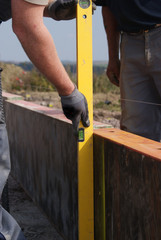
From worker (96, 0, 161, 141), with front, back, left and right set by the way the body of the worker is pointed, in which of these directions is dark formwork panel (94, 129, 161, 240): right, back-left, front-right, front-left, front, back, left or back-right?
front

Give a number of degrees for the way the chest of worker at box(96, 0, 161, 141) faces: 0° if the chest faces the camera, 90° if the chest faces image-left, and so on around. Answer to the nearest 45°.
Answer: approximately 0°

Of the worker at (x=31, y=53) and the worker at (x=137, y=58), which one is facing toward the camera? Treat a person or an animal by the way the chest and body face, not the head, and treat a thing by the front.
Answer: the worker at (x=137, y=58)

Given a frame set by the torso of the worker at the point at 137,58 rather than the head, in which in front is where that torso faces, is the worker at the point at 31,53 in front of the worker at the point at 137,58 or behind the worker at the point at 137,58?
in front

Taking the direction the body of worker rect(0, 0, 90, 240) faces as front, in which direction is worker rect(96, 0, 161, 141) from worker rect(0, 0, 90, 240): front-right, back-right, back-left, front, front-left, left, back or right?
front-left

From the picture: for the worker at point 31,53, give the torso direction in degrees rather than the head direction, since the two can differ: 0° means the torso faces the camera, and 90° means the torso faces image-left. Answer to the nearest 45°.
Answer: approximately 270°

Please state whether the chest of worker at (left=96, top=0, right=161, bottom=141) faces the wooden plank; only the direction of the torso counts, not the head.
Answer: yes
